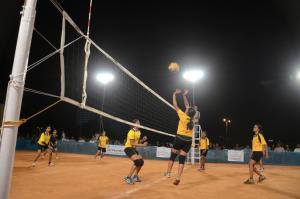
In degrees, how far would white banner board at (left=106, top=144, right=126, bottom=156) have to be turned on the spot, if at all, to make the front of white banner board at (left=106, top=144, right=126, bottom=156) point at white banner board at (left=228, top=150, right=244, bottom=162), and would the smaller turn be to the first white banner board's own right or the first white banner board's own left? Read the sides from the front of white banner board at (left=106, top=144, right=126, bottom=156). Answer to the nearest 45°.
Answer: approximately 45° to the first white banner board's own left

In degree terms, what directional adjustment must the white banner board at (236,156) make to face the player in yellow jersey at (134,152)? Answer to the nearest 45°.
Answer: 0° — it already faces them

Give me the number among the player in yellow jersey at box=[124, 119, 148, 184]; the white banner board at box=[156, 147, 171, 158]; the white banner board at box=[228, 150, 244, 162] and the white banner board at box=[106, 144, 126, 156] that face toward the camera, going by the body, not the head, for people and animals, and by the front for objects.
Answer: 3

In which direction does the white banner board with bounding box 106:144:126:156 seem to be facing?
toward the camera

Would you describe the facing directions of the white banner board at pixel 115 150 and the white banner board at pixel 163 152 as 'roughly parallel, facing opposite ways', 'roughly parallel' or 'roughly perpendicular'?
roughly parallel

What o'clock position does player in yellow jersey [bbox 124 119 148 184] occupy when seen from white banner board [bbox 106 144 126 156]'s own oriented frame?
The player in yellow jersey is roughly at 12 o'clock from the white banner board.

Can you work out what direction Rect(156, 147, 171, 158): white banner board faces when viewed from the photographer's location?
facing the viewer

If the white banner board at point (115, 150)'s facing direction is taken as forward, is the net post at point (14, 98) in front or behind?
in front

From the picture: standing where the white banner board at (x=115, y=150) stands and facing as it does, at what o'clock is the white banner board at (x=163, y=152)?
the white banner board at (x=163, y=152) is roughly at 10 o'clock from the white banner board at (x=115, y=150).

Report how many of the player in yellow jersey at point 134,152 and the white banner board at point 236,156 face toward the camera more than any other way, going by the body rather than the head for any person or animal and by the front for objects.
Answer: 1
